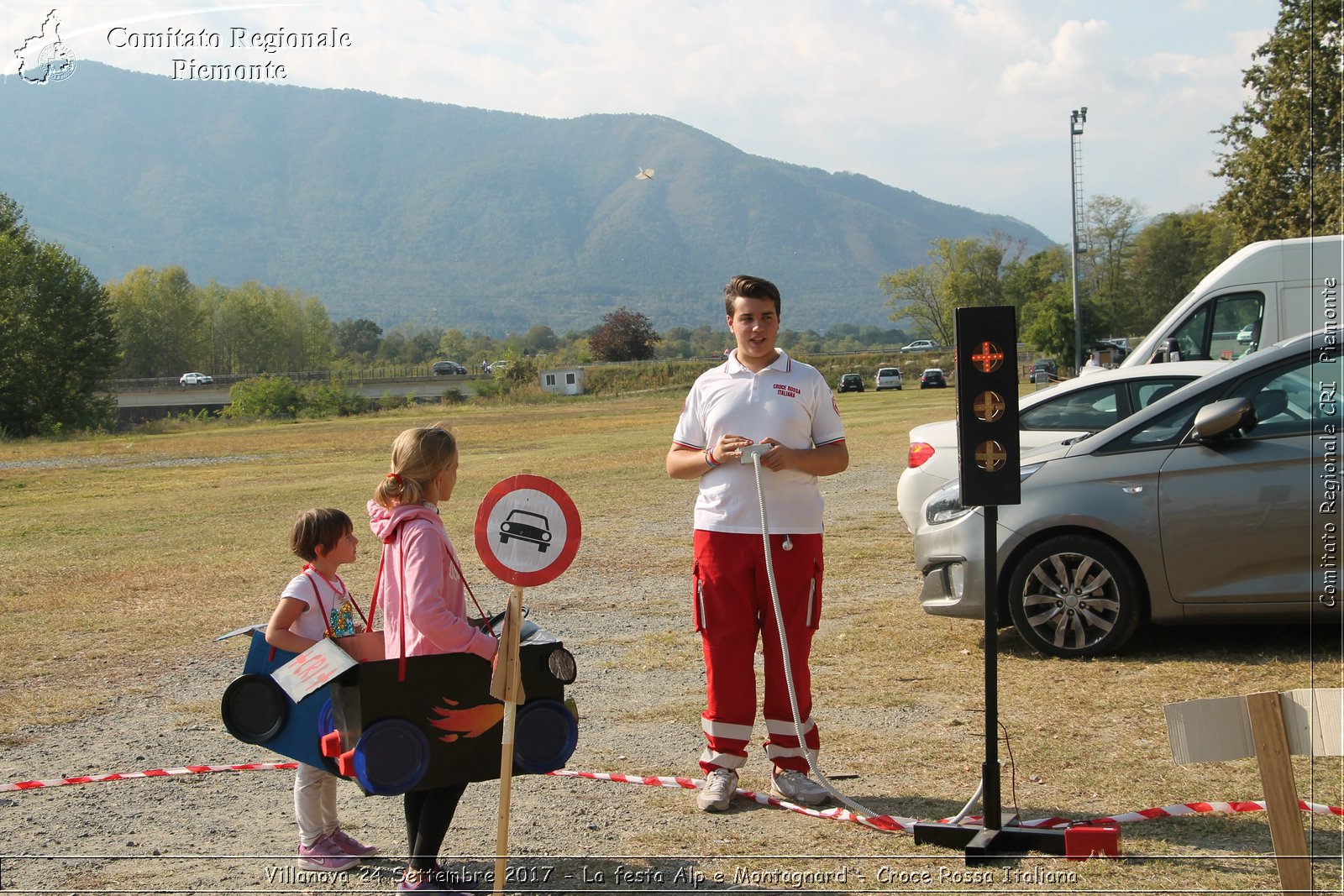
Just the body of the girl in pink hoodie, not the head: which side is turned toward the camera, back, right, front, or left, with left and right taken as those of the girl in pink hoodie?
right

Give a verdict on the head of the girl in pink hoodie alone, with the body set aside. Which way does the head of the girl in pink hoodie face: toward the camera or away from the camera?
away from the camera

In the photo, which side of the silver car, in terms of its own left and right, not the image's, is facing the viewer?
left

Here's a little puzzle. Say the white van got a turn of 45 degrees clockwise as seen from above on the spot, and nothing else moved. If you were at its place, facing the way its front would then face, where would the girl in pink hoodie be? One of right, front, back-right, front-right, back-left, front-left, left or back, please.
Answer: back-left

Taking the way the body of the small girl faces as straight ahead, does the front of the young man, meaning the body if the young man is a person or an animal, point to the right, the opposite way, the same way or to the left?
to the right

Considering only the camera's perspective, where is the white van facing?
facing to the left of the viewer

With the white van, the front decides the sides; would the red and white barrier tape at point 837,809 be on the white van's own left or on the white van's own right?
on the white van's own left

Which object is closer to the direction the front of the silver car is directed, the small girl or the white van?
the small girl

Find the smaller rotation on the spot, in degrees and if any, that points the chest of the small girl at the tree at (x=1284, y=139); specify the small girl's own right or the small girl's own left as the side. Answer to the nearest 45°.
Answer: approximately 45° to the small girl's own left

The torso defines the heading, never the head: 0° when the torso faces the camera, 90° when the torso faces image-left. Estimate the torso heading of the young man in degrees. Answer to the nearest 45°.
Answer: approximately 0°

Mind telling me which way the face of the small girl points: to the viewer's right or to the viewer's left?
to the viewer's right

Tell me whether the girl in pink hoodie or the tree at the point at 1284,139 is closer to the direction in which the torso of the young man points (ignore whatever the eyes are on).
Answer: the girl in pink hoodie

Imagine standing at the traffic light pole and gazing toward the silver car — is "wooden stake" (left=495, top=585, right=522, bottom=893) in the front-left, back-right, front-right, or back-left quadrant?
back-left

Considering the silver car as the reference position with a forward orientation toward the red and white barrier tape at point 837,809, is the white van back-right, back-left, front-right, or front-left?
back-right

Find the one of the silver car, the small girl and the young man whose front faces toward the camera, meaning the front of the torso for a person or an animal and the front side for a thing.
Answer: the young man

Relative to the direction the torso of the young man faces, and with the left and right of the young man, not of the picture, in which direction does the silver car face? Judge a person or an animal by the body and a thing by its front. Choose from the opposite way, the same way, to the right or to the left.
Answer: to the right

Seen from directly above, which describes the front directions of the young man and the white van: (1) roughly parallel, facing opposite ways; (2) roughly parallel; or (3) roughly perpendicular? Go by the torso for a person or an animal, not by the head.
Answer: roughly perpendicular
